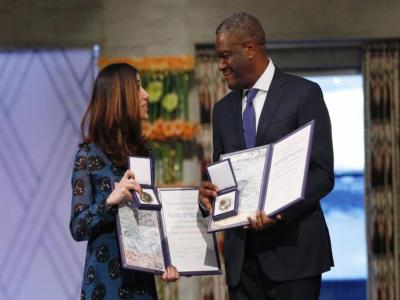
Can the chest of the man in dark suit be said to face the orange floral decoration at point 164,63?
no

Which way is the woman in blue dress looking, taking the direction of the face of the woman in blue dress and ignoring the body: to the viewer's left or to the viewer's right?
to the viewer's right

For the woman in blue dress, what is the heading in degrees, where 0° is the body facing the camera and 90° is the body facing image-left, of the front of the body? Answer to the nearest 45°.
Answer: approximately 270°

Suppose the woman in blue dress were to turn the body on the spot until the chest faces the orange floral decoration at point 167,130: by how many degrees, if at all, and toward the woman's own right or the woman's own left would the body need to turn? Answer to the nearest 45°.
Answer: approximately 90° to the woman's own left

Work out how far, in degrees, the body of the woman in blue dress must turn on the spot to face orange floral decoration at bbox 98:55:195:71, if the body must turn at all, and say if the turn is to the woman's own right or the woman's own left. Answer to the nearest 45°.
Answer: approximately 90° to the woman's own left

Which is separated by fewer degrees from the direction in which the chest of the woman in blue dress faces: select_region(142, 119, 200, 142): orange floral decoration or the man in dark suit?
the man in dark suit

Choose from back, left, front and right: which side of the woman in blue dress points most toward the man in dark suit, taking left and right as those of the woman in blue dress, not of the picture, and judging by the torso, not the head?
front

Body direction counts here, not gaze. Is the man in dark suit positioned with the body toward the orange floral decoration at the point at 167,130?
no

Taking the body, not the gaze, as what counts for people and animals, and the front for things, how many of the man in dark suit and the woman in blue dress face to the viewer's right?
1

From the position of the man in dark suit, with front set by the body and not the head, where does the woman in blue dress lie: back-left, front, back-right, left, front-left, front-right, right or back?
front-right

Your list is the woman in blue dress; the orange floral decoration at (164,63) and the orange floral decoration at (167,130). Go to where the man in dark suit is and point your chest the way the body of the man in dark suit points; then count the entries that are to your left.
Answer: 0

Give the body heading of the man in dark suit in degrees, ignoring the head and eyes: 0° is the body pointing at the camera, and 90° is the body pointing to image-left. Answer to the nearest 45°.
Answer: approximately 45°
